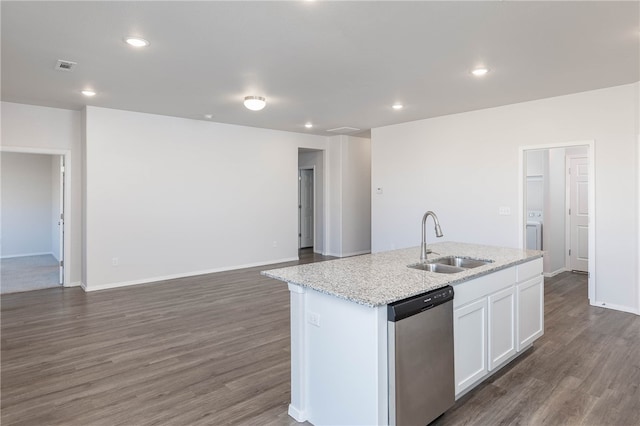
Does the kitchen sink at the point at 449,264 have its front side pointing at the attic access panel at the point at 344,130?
no

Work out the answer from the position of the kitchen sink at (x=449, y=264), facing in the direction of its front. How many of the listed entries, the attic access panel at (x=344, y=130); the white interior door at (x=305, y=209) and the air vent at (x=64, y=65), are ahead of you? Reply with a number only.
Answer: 0

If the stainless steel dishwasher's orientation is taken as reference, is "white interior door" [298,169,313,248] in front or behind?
behind

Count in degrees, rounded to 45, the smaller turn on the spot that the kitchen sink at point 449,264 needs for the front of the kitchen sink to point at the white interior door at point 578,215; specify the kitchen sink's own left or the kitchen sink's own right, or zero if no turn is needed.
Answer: approximately 90° to the kitchen sink's own left

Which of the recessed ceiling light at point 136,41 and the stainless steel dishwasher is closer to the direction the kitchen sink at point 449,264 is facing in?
the stainless steel dishwasher

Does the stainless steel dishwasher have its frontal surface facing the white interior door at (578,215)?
no

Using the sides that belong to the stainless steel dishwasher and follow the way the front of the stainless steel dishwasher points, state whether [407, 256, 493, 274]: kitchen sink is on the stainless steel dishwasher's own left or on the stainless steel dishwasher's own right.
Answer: on the stainless steel dishwasher's own left

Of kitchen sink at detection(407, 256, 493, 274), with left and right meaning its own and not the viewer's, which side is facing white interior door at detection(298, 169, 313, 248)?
back

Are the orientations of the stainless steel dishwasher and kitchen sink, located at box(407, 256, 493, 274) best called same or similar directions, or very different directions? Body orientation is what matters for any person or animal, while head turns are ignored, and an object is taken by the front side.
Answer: same or similar directions

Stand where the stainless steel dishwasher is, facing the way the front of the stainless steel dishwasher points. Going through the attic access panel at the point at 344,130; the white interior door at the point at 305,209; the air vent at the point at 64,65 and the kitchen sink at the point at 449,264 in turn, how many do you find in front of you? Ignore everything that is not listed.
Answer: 0

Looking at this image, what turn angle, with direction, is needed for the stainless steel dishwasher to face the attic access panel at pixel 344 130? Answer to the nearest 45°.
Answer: approximately 135° to its left

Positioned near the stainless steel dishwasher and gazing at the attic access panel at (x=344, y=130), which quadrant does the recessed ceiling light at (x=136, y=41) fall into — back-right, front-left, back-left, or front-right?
front-left

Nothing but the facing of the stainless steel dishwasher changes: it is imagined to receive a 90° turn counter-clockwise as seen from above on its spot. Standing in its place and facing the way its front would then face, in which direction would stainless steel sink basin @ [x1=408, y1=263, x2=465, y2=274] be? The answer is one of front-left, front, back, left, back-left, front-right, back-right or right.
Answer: front-left

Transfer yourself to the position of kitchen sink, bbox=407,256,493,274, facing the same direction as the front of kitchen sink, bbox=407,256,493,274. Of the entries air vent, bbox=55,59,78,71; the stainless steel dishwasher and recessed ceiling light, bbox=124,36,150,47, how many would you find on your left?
0

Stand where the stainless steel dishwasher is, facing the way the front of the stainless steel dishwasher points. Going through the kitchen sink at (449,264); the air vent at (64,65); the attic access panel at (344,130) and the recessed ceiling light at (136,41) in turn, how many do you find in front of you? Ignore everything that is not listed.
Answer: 0

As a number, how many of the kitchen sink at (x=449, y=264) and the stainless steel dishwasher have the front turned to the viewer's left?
0
